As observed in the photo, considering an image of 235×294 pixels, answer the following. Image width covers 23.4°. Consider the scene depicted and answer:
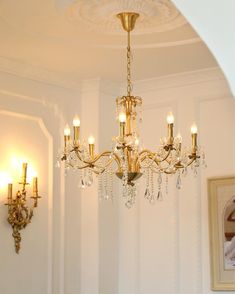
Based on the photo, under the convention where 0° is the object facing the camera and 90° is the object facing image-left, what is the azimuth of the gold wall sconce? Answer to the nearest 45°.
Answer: approximately 315°
